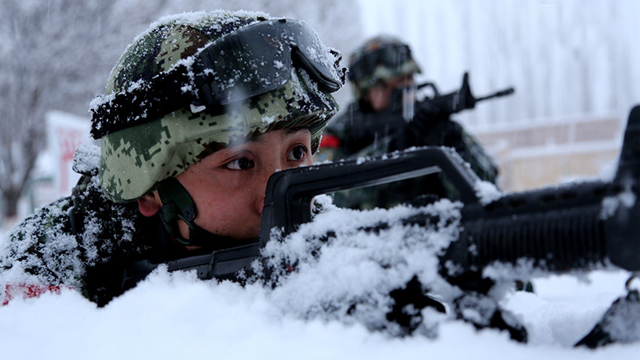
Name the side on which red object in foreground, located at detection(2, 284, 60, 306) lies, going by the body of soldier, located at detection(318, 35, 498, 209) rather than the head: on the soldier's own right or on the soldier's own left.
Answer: on the soldier's own right

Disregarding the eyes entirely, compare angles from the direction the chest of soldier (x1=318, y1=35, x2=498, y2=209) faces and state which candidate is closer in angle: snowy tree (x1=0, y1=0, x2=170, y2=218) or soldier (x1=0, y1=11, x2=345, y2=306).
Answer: the soldier

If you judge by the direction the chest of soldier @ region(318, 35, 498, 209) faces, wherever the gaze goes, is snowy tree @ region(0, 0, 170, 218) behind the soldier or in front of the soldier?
behind

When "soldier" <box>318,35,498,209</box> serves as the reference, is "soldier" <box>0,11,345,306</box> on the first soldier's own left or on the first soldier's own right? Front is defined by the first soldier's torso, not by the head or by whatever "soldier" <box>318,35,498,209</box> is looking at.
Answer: on the first soldier's own right

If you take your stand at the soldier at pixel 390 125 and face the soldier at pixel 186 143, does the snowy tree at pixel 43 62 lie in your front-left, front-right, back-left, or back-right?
back-right

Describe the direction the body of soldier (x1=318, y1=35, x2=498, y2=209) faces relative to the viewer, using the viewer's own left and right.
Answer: facing the viewer and to the right of the viewer

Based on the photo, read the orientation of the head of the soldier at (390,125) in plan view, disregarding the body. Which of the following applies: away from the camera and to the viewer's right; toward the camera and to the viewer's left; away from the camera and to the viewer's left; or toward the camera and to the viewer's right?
toward the camera and to the viewer's right
